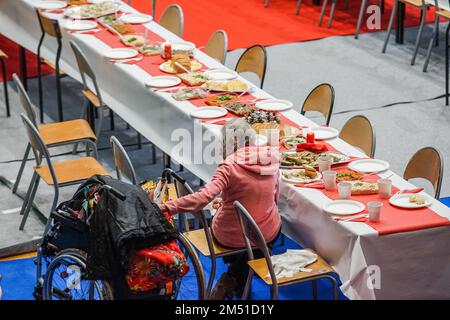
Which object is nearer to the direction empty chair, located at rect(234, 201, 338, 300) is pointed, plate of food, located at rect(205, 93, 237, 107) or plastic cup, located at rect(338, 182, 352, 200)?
the plastic cup

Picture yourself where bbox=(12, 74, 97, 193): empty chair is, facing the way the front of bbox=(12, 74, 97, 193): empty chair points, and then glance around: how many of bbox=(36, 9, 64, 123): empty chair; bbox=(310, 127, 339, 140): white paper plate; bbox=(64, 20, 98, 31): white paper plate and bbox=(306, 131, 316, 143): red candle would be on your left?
2

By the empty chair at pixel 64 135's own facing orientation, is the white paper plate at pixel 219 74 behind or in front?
in front

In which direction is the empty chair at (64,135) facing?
to the viewer's right

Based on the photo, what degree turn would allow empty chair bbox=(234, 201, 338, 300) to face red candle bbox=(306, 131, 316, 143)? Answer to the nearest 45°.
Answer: approximately 45° to its left

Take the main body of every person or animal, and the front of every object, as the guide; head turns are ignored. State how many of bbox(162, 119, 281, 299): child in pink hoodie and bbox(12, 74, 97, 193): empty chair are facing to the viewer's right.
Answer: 1

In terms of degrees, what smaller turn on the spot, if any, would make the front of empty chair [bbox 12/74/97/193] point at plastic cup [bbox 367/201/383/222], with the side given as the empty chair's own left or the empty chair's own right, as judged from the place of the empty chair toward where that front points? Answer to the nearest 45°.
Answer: approximately 45° to the empty chair's own right
